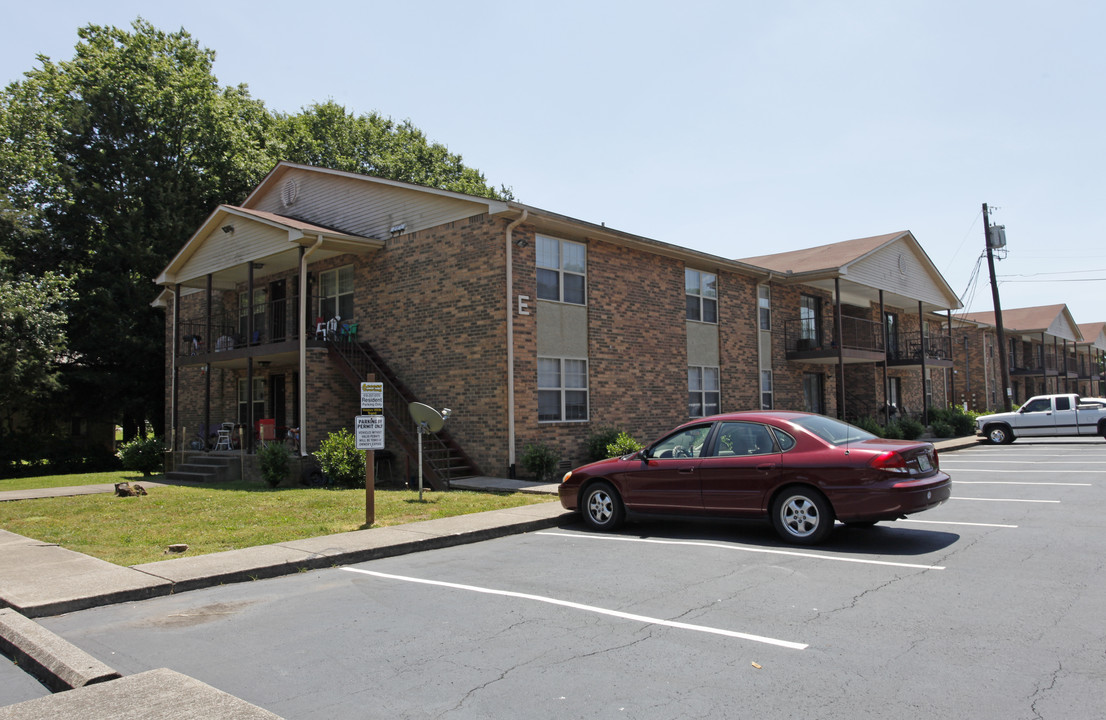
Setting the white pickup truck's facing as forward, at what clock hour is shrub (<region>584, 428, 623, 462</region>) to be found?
The shrub is roughly at 10 o'clock from the white pickup truck.

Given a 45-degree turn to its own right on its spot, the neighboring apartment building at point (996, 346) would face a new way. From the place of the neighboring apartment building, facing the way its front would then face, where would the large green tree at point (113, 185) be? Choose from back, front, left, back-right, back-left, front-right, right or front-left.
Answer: front-right

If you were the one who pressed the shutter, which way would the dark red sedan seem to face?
facing away from the viewer and to the left of the viewer

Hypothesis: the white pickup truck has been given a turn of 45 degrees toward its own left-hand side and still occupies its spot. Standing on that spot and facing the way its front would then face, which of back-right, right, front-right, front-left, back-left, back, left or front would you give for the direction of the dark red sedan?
front-left

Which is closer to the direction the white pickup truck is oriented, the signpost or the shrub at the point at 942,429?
the shrub

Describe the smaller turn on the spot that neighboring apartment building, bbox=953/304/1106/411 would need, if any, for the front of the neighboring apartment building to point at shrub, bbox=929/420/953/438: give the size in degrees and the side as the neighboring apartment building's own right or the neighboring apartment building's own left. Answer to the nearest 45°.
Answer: approximately 45° to the neighboring apartment building's own right

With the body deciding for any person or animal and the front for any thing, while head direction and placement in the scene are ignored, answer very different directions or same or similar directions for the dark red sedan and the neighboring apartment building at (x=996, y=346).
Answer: very different directions

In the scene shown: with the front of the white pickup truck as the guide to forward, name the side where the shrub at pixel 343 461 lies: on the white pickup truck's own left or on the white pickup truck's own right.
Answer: on the white pickup truck's own left

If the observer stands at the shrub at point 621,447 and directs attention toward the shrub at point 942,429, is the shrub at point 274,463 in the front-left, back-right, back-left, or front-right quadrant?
back-left

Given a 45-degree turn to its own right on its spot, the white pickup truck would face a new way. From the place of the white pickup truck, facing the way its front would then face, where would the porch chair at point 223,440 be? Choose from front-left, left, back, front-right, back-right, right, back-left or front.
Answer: left

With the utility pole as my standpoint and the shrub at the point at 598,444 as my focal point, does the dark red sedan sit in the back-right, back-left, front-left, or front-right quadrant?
front-left

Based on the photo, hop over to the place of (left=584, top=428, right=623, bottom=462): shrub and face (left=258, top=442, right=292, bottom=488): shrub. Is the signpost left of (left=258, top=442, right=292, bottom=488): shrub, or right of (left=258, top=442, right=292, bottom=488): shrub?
left

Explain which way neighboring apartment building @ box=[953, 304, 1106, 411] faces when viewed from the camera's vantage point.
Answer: facing the viewer and to the right of the viewer

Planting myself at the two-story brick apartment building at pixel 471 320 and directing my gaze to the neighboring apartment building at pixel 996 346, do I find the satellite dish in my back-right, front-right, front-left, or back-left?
back-right

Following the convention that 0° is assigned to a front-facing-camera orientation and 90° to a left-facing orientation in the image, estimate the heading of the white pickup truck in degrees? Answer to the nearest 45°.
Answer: approximately 90°
